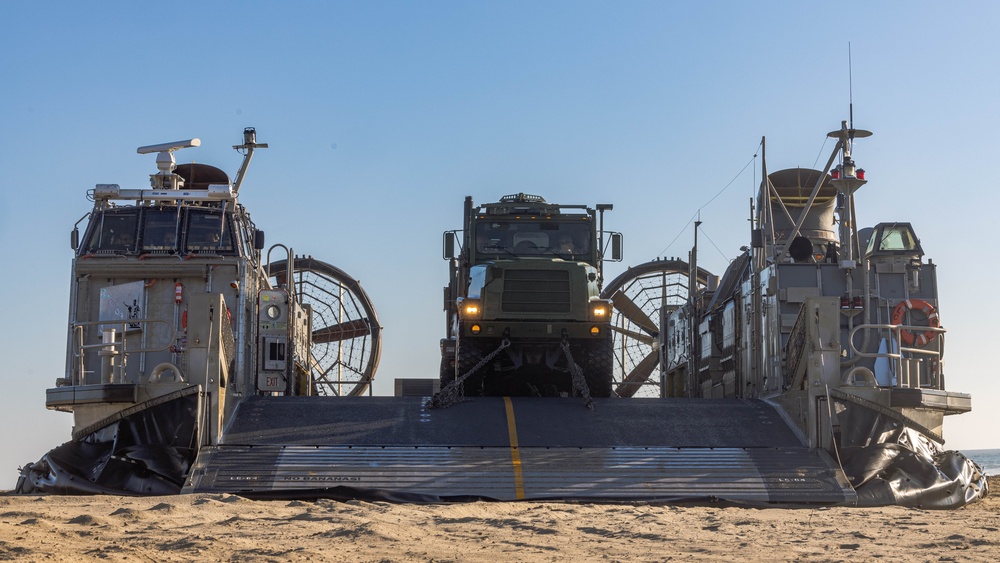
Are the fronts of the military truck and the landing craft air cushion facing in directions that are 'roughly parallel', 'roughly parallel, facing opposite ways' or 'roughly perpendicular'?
roughly parallel

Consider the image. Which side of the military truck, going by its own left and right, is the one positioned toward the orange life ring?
left

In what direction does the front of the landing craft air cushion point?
toward the camera

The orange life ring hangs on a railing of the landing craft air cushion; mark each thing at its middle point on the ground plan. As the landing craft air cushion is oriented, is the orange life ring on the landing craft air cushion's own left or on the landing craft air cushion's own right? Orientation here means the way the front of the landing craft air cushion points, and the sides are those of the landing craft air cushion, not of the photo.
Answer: on the landing craft air cushion's own left
